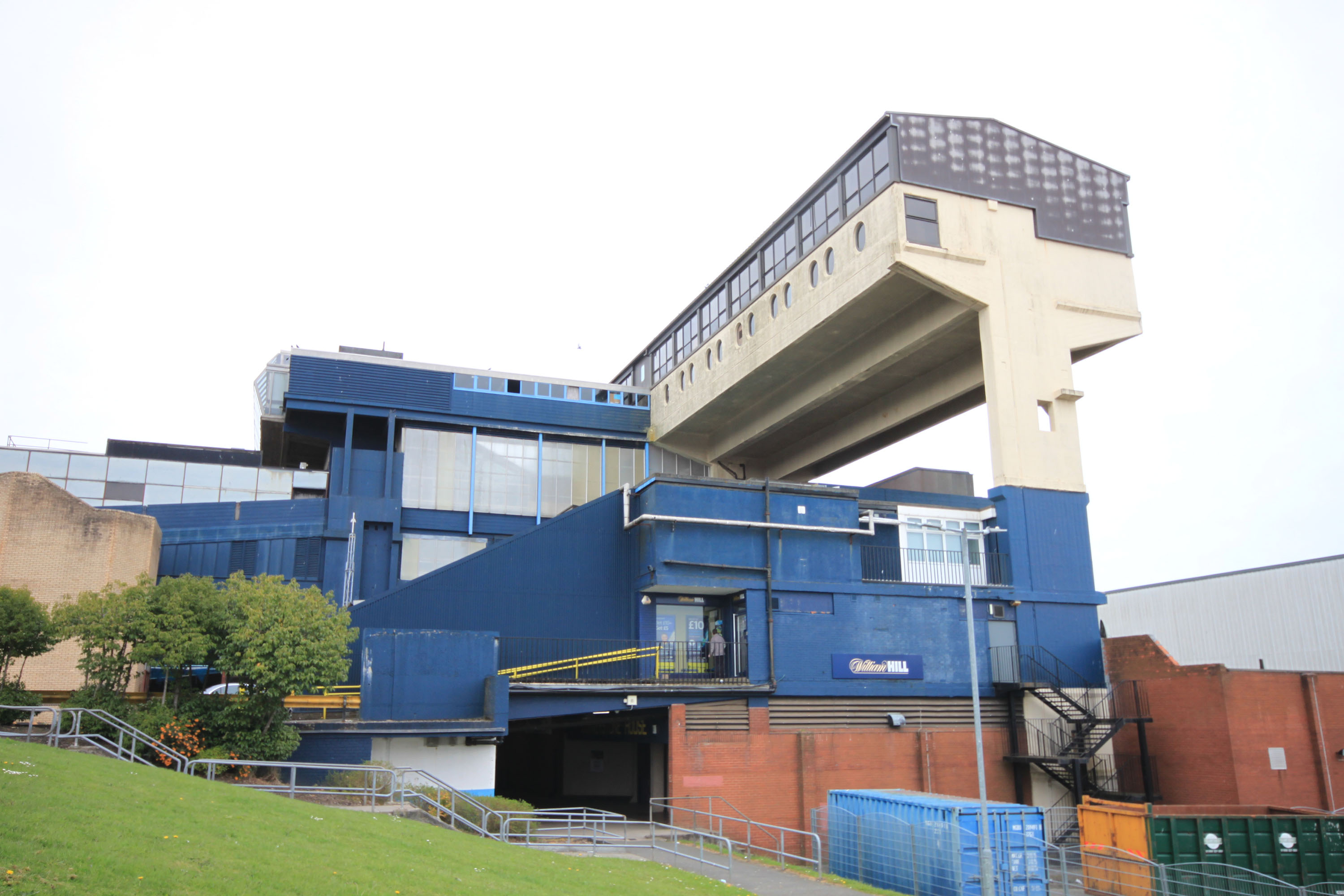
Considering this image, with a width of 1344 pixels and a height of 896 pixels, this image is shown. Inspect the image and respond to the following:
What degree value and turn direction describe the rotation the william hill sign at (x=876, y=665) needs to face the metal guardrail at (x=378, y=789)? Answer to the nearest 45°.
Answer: approximately 45° to its right

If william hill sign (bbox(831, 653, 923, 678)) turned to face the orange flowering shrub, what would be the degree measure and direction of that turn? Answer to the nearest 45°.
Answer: approximately 45° to its right

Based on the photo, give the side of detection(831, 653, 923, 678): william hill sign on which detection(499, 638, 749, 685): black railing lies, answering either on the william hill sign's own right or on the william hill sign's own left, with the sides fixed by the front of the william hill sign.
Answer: on the william hill sign's own right

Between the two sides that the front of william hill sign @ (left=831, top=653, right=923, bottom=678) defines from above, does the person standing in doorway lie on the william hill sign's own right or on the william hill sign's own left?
on the william hill sign's own right

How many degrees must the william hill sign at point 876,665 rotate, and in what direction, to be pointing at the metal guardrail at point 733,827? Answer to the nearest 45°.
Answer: approximately 45° to its right

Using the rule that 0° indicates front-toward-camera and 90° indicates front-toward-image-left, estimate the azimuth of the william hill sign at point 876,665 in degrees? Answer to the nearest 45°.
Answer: approximately 0°

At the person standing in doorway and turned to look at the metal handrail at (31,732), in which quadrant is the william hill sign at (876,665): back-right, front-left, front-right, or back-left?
back-left

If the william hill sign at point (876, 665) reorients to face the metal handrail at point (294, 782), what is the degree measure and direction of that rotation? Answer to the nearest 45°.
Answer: approximately 45° to its right

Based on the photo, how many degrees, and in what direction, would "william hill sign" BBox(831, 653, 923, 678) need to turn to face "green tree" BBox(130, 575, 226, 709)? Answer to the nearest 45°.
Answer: approximately 45° to its right
